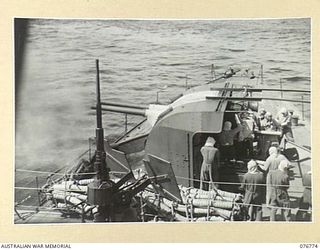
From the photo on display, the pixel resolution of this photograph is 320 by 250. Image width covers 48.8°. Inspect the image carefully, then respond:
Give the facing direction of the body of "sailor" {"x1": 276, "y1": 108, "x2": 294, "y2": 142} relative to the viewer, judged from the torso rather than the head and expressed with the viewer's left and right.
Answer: facing the viewer and to the left of the viewer

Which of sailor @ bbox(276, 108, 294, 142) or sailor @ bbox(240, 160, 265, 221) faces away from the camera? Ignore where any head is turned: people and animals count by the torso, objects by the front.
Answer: sailor @ bbox(240, 160, 265, 221)

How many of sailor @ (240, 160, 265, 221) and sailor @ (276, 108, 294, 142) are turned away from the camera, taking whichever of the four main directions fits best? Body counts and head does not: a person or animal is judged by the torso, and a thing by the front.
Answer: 1

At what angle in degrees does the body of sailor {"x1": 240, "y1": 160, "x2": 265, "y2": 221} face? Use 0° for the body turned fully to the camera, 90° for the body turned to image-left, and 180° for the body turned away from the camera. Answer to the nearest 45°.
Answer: approximately 180°
